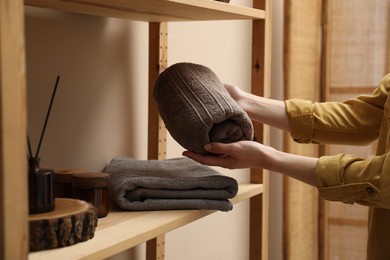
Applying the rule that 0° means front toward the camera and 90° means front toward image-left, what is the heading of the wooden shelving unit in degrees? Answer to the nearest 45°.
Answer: approximately 315°
